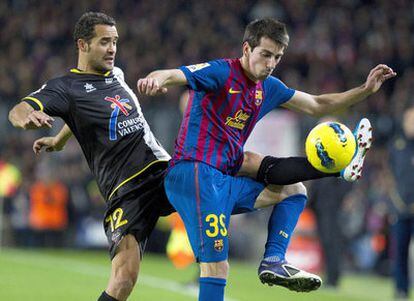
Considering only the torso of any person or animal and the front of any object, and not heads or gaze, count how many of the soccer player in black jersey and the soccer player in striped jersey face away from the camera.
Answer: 0

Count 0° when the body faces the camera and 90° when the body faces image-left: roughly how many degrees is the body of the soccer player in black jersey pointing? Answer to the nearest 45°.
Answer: approximately 315°

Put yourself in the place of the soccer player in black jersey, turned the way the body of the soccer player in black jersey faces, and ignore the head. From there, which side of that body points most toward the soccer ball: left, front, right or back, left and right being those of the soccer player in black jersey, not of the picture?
front

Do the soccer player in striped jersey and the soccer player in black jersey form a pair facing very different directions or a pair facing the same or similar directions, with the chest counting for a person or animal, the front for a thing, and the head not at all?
same or similar directions

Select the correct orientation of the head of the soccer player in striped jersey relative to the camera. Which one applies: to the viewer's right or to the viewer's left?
to the viewer's right

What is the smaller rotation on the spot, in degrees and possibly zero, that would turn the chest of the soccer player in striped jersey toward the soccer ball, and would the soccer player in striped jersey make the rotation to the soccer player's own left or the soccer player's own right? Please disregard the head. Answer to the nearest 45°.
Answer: approximately 45° to the soccer player's own left

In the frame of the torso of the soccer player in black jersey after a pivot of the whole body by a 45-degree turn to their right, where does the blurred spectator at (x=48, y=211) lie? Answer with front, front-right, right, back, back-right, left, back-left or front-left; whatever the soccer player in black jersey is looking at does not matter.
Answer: back

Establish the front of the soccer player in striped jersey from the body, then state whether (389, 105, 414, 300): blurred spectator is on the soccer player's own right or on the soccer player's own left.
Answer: on the soccer player's own left

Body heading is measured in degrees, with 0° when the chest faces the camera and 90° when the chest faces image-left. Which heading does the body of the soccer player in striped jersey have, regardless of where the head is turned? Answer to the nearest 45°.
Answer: approximately 315°
